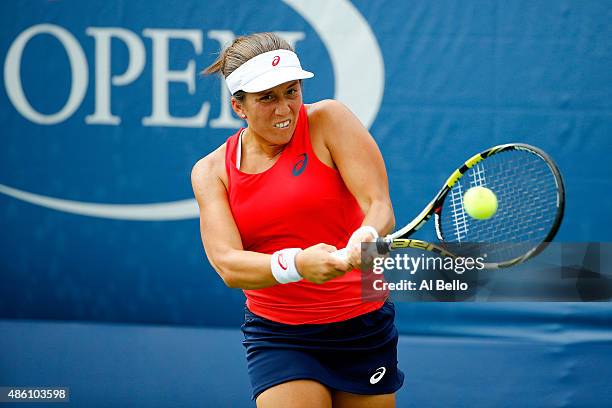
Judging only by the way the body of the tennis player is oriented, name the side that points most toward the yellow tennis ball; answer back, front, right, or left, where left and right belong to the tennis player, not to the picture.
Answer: left

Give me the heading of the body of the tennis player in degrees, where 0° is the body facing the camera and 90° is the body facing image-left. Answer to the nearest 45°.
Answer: approximately 0°

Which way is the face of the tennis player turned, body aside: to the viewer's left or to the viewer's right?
to the viewer's right
